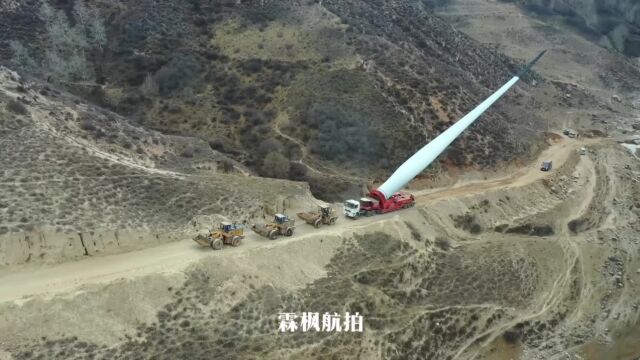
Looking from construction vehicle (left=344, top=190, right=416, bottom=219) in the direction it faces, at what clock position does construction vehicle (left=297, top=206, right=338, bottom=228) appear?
construction vehicle (left=297, top=206, right=338, bottom=228) is roughly at 12 o'clock from construction vehicle (left=344, top=190, right=416, bottom=219).

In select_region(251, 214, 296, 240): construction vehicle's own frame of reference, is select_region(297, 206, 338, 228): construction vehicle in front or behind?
behind

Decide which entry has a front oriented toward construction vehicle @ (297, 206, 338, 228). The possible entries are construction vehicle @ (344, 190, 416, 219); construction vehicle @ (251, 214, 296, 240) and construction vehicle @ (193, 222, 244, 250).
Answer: construction vehicle @ (344, 190, 416, 219)

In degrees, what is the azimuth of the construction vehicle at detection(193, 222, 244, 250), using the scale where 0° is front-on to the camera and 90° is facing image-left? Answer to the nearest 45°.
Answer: approximately 45°

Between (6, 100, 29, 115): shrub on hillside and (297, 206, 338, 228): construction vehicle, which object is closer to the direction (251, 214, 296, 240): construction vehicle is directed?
the shrub on hillside

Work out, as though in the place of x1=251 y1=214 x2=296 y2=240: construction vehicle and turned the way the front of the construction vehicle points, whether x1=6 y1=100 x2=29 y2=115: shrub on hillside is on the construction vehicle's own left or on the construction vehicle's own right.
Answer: on the construction vehicle's own right

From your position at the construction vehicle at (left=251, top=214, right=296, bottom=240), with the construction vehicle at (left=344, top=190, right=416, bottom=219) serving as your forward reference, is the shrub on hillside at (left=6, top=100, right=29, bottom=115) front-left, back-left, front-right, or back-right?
back-left

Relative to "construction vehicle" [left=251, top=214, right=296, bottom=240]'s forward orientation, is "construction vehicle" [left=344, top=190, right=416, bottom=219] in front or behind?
behind

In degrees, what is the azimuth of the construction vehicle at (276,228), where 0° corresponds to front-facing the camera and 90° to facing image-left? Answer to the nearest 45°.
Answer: approximately 45°

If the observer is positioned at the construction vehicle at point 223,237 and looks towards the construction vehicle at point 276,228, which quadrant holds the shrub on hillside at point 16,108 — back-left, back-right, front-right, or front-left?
back-left

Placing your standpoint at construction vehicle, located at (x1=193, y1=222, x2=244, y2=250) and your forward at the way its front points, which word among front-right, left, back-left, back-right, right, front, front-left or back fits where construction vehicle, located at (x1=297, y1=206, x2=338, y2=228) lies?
back

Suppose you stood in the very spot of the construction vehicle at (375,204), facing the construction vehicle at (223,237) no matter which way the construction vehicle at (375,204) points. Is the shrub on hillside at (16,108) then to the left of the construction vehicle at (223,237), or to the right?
right
